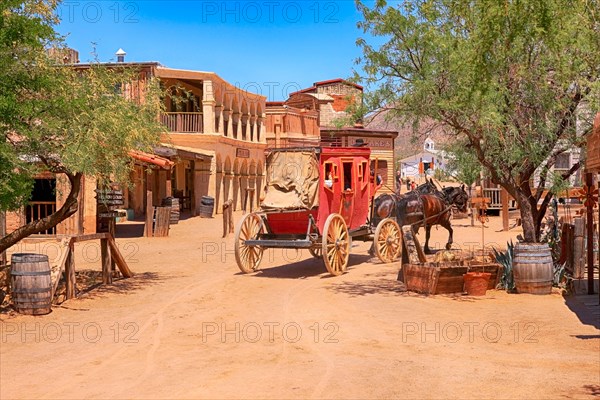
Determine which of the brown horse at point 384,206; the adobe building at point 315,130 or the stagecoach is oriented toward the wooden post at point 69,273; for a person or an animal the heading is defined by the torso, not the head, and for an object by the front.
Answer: the adobe building

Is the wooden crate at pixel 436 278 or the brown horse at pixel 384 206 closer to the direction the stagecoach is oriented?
the brown horse

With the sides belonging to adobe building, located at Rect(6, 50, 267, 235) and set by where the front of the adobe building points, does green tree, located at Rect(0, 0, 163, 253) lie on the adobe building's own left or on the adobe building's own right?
on the adobe building's own right

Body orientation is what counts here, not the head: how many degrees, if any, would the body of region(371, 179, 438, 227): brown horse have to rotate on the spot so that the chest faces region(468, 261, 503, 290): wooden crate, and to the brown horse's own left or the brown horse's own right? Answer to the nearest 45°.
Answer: approximately 90° to the brown horse's own right

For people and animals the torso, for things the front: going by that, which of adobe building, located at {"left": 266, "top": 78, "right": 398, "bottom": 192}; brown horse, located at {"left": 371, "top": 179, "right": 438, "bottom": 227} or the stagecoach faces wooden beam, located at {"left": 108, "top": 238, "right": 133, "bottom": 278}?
the adobe building

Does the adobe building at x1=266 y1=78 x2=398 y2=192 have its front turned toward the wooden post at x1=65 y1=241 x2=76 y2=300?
yes

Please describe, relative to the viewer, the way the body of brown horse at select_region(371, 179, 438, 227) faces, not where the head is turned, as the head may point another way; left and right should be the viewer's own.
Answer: facing away from the viewer and to the right of the viewer

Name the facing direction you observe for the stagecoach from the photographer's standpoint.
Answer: facing away from the viewer and to the right of the viewer
